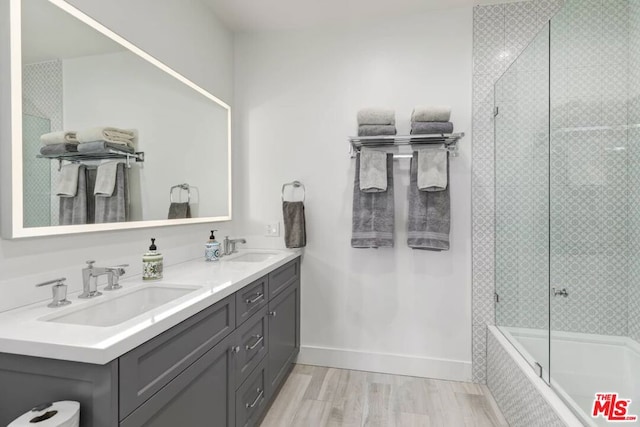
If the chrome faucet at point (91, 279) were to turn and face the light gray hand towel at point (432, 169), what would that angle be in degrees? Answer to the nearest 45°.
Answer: approximately 45° to its left

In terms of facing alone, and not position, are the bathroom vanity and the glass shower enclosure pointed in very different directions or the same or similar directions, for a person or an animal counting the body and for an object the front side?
very different directions

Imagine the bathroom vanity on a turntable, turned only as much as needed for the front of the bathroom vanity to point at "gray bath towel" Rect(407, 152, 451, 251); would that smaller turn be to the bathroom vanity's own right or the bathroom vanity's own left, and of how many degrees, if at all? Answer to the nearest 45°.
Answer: approximately 45° to the bathroom vanity's own left

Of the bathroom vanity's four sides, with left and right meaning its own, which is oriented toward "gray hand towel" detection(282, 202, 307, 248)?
left

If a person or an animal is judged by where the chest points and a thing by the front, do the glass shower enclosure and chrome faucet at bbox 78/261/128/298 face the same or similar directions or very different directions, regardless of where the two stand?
very different directions

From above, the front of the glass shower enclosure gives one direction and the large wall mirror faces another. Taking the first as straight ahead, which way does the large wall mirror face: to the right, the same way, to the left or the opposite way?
the opposite way

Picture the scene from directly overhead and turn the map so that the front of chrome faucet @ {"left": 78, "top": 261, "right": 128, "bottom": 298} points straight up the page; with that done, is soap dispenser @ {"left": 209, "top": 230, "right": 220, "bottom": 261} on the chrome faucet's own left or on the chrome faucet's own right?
on the chrome faucet's own left

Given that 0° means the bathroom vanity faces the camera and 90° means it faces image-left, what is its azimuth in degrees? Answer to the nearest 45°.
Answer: approximately 315°

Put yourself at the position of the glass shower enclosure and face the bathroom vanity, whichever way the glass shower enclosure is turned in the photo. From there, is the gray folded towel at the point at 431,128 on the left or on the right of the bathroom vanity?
right

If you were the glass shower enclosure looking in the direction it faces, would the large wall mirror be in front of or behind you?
in front

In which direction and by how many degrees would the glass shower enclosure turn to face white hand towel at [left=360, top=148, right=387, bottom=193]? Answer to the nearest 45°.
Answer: approximately 45° to its right

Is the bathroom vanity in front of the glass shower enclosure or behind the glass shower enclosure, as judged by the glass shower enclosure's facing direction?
in front

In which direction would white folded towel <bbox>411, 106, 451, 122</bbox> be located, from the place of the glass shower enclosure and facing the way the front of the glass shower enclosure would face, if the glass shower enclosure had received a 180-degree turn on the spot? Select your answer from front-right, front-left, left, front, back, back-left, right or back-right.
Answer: back-left

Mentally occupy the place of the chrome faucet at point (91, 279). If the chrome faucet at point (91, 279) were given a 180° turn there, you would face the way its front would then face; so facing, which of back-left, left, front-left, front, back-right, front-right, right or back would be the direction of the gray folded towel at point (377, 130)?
back-right
